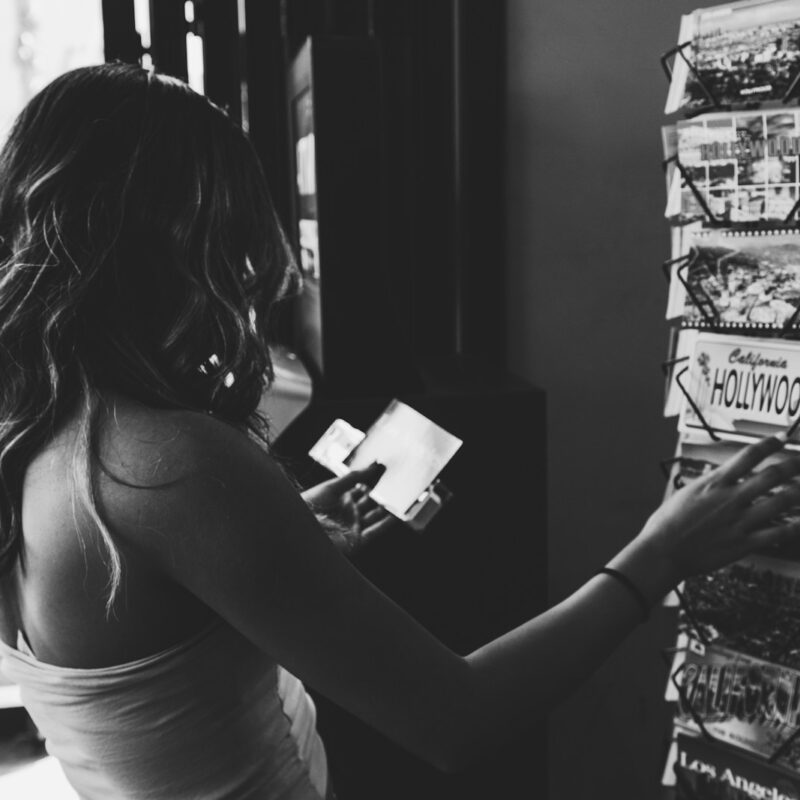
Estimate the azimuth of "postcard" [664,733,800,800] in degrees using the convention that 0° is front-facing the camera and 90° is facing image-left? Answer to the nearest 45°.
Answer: approximately 45°

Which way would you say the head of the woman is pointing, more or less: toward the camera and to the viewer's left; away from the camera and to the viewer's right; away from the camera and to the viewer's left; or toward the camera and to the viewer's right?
away from the camera and to the viewer's right

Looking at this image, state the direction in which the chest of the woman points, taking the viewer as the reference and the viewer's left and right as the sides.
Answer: facing away from the viewer and to the right of the viewer

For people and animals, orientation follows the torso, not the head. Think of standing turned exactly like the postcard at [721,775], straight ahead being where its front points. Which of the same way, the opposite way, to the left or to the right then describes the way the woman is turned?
the opposite way
